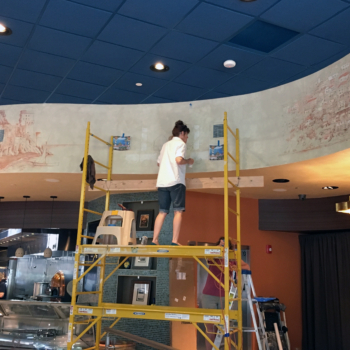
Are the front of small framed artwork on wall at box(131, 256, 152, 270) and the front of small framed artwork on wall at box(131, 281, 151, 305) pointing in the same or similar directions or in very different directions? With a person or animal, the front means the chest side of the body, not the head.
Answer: same or similar directions

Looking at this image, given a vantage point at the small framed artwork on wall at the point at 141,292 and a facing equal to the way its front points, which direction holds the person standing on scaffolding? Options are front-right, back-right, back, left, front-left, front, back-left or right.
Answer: front

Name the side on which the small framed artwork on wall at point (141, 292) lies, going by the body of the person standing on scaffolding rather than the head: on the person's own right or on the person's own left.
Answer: on the person's own left

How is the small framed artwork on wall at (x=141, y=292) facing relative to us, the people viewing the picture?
facing the viewer

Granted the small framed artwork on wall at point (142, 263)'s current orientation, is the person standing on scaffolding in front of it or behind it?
in front

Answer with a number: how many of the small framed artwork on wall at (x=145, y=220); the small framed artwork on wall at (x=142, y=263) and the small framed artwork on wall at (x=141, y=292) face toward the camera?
3

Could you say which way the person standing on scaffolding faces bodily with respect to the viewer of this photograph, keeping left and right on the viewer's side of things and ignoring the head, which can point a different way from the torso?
facing away from the viewer and to the right of the viewer

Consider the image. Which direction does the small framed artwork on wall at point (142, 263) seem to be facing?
toward the camera
